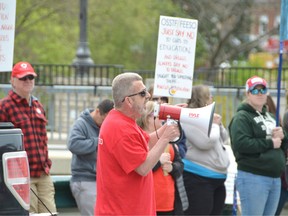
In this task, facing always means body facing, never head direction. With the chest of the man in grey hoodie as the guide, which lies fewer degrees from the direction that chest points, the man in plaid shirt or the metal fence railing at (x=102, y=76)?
the metal fence railing

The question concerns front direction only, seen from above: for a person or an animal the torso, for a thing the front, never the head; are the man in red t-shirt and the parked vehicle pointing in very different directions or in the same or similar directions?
very different directions

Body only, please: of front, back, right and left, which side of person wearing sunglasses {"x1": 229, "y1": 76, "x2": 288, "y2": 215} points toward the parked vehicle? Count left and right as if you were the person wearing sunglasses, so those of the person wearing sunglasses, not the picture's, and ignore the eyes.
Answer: right

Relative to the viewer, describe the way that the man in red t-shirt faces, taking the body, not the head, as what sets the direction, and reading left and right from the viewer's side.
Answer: facing to the right of the viewer

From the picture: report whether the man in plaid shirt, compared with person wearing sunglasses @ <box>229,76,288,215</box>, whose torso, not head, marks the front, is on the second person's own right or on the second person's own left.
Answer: on the second person's own right

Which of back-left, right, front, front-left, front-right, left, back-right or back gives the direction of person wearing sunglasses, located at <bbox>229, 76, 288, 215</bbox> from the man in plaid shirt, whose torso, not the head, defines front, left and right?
front-left

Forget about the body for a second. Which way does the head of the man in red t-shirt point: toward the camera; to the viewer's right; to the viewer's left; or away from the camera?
to the viewer's right

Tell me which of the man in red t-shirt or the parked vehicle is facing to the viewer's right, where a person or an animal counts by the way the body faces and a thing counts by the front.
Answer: the man in red t-shirt
